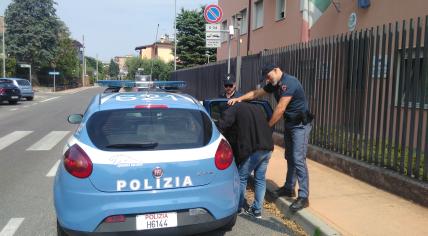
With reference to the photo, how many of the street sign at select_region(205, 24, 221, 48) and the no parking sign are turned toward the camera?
2

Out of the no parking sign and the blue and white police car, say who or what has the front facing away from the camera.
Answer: the blue and white police car

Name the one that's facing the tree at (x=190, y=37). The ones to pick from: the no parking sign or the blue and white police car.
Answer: the blue and white police car

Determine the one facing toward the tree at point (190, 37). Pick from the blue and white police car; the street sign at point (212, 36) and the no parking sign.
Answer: the blue and white police car

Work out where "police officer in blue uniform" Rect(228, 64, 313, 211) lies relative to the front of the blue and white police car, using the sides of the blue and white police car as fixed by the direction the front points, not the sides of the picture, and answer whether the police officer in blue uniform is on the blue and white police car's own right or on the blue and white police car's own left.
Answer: on the blue and white police car's own right

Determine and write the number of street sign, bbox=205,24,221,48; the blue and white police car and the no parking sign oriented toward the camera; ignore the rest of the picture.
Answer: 2

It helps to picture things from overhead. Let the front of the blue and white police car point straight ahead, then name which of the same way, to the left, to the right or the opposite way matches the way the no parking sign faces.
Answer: the opposite way

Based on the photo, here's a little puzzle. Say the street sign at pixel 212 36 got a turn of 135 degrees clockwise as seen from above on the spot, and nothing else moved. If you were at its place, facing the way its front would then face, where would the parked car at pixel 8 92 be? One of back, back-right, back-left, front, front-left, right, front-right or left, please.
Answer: front

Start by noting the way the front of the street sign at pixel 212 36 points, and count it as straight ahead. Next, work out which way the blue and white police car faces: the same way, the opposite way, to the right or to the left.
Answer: the opposite way

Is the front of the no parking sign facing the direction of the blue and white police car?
yes

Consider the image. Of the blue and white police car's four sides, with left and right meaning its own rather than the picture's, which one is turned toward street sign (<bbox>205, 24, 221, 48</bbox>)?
front

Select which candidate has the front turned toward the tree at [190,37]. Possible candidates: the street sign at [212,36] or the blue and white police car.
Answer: the blue and white police car

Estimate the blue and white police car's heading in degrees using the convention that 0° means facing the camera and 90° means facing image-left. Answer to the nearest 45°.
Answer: approximately 180°

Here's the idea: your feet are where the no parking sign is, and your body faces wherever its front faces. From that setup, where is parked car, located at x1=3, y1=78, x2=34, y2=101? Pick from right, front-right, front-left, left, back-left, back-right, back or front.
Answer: back-right
